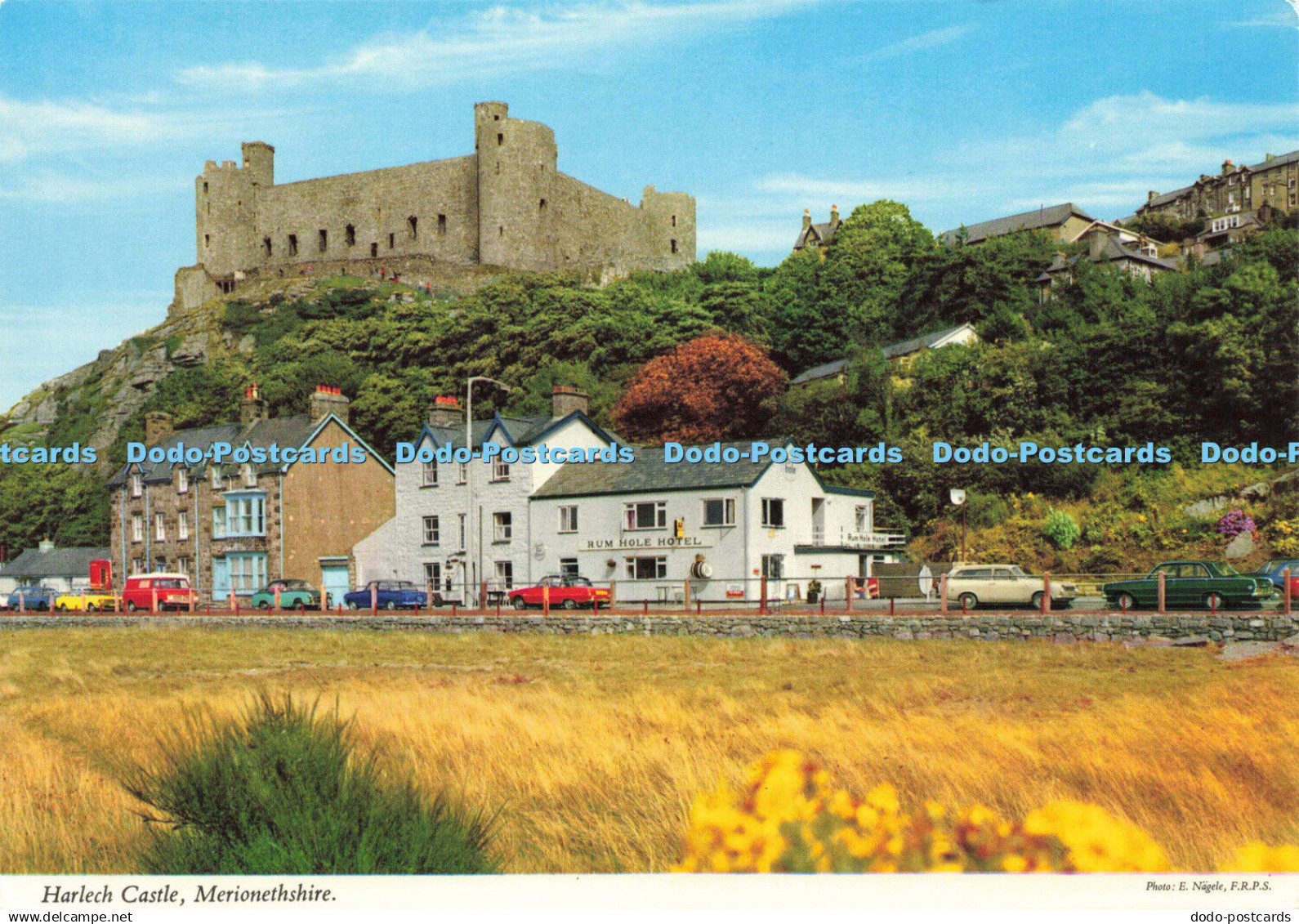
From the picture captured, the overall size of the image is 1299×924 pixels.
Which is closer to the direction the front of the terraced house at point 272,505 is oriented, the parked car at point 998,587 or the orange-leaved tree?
the parked car

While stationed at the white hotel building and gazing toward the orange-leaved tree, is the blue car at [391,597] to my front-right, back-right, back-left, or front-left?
back-left

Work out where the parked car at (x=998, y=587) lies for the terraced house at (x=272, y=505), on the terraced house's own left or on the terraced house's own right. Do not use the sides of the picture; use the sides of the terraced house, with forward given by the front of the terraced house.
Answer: on the terraced house's own left

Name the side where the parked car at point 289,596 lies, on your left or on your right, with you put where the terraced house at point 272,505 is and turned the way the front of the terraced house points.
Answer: on your left

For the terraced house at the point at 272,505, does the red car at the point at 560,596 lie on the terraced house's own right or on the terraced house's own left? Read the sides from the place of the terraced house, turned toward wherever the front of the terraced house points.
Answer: on the terraced house's own left

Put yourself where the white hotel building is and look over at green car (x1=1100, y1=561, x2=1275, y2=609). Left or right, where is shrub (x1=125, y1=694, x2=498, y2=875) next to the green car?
right

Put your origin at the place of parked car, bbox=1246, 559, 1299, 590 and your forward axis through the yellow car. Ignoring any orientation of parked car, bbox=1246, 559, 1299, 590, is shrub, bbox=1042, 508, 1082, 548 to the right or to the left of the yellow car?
right
